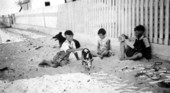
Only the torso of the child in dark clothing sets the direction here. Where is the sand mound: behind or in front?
in front

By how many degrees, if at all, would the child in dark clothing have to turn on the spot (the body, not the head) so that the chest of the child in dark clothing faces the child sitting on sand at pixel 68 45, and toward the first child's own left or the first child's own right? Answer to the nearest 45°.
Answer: approximately 45° to the first child's own right

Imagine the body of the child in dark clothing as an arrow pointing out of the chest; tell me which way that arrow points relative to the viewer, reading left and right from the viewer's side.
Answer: facing the viewer and to the left of the viewer

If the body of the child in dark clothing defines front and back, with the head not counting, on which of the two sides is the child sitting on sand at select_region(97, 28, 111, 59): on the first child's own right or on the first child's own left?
on the first child's own right

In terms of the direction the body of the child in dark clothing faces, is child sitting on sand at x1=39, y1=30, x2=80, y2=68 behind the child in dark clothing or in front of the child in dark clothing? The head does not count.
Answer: in front

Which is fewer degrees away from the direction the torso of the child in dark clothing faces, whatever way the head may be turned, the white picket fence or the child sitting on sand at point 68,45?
the child sitting on sand

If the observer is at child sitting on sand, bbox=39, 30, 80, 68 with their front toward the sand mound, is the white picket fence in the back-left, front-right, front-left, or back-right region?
back-left
